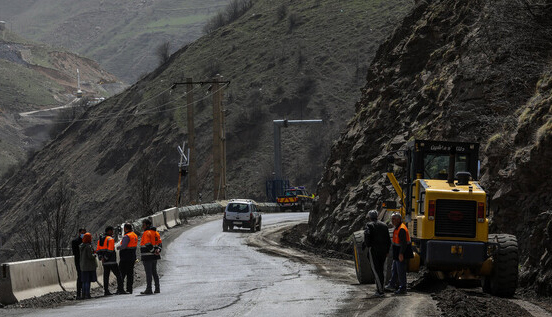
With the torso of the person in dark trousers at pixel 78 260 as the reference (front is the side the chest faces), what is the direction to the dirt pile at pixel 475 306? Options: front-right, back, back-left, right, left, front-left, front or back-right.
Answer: front-right

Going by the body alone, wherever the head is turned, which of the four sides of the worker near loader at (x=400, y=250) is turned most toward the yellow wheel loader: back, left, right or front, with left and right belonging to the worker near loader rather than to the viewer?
back

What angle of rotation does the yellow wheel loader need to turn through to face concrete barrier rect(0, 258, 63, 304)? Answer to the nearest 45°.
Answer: approximately 90° to its left

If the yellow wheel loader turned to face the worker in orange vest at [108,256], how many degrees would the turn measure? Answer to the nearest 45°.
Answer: approximately 90° to its left

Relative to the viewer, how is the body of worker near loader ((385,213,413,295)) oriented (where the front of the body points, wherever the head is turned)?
to the viewer's left

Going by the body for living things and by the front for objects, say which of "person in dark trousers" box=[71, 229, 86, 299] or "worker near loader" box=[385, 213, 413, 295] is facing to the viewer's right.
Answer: the person in dark trousers

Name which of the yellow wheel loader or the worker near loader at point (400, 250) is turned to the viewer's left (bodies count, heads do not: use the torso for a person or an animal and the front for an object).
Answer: the worker near loader

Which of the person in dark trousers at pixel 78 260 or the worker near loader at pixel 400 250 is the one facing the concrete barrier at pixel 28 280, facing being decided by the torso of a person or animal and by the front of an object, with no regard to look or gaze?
the worker near loader

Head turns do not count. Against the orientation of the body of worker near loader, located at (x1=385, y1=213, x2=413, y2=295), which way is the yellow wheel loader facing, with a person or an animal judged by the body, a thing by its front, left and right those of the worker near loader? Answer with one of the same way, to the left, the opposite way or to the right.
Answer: to the right

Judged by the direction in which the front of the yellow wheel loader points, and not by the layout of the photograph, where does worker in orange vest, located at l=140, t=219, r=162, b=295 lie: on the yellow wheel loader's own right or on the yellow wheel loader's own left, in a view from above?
on the yellow wheel loader's own left

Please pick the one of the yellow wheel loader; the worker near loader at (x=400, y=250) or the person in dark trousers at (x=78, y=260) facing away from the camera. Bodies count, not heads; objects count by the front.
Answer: the yellow wheel loader

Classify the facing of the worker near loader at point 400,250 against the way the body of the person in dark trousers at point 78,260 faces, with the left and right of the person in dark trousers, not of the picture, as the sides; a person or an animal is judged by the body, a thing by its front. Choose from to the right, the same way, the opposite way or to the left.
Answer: the opposite way

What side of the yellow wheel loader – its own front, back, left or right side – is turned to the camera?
back

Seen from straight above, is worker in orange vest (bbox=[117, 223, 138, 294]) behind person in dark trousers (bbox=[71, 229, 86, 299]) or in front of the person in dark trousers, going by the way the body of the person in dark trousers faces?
in front

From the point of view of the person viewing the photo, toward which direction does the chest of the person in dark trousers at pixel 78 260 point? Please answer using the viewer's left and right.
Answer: facing to the right of the viewer
